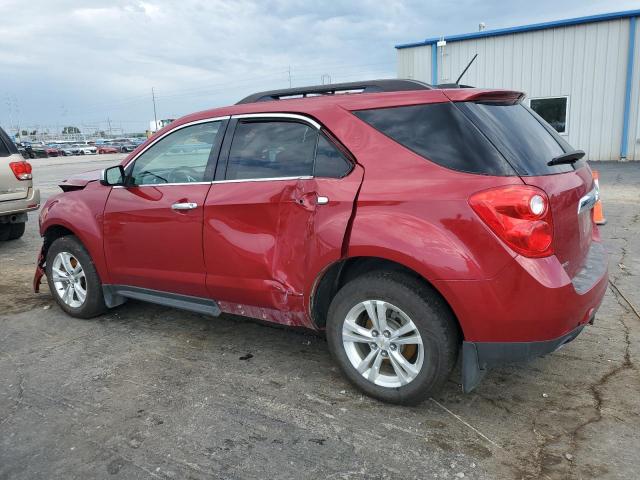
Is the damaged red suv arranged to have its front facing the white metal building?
no

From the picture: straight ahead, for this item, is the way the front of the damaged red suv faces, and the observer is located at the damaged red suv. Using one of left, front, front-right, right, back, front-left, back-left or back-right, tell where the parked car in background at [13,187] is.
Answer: front

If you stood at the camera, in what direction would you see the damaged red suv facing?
facing away from the viewer and to the left of the viewer

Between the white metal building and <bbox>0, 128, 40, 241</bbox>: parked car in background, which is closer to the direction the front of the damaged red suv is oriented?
the parked car in background

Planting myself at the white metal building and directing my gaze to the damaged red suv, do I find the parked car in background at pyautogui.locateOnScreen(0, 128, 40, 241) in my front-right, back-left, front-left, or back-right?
front-right
